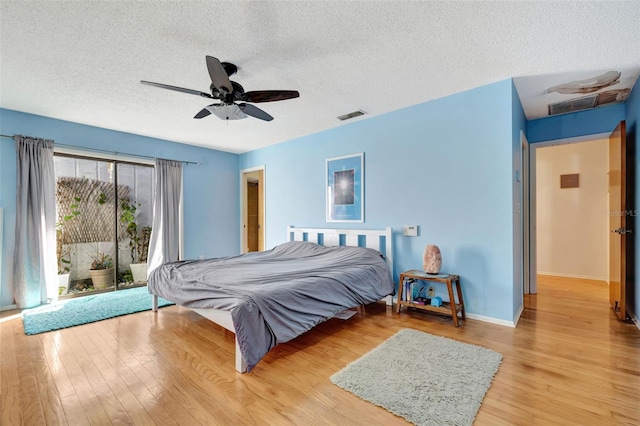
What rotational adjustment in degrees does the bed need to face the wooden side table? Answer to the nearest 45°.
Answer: approximately 135° to its left

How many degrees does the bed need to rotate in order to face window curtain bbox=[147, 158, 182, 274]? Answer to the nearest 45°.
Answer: approximately 90° to its right

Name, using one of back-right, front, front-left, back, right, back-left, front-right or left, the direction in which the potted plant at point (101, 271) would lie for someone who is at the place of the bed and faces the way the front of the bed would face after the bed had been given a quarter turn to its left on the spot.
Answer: back

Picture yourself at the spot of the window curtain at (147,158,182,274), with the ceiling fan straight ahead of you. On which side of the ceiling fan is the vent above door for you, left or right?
left

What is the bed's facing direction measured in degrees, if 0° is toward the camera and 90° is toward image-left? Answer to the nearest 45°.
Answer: approximately 45°

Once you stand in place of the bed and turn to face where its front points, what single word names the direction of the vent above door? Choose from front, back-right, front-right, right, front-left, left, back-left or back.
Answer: back-left

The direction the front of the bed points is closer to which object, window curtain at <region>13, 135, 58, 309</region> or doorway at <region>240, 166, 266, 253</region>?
the window curtain

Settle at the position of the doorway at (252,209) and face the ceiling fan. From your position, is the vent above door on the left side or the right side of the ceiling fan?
left

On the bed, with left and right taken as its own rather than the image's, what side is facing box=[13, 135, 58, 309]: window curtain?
right

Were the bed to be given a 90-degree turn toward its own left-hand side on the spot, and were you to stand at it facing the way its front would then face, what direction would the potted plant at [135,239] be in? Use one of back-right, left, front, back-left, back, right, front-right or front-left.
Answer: back

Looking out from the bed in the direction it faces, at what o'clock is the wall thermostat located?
The wall thermostat is roughly at 7 o'clock from the bed.

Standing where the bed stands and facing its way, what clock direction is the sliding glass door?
The sliding glass door is roughly at 3 o'clock from the bed.
